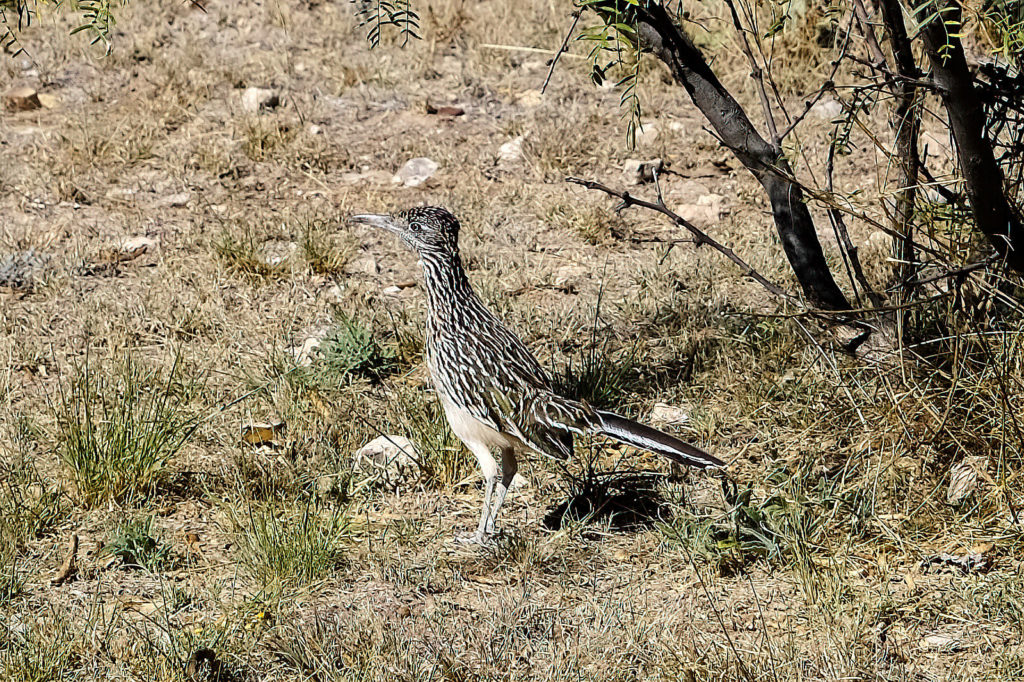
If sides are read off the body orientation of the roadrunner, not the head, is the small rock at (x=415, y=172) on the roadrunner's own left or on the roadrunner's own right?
on the roadrunner's own right

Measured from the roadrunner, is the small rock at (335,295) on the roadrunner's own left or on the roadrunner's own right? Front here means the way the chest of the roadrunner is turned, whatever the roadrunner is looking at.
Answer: on the roadrunner's own right

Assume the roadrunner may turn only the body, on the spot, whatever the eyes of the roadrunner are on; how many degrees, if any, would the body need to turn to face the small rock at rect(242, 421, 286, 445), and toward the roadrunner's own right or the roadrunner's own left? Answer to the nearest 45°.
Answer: approximately 45° to the roadrunner's own right

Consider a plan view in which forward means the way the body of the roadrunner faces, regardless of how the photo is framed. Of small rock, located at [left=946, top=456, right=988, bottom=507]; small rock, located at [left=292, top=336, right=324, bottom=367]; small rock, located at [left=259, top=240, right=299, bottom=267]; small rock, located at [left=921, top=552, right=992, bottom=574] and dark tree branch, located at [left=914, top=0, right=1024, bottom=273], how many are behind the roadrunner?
3

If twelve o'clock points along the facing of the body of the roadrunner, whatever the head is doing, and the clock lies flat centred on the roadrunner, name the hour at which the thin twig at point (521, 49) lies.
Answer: The thin twig is roughly at 3 o'clock from the roadrunner.

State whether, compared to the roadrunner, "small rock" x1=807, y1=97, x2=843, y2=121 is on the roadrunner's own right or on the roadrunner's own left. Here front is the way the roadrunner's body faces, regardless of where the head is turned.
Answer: on the roadrunner's own right

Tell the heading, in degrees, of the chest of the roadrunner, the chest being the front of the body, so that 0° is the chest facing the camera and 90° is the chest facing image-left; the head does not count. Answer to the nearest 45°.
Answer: approximately 90°

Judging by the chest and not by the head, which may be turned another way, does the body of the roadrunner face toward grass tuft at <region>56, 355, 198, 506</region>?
yes

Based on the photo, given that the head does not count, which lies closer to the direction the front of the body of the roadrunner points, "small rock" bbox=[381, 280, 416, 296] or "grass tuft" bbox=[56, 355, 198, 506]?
the grass tuft

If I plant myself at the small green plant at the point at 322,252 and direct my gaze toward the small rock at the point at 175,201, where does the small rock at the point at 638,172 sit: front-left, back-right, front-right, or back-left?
back-right

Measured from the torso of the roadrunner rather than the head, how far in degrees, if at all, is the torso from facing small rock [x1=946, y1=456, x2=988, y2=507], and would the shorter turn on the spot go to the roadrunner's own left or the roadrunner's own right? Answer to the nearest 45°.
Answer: approximately 180°

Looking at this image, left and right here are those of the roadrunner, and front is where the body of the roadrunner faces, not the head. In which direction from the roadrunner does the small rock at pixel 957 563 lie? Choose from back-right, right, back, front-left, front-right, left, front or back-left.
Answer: back

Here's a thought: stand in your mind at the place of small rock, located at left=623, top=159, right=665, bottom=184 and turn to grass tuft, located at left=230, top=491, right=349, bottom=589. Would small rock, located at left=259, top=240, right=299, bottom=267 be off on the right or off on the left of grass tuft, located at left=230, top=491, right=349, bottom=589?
right

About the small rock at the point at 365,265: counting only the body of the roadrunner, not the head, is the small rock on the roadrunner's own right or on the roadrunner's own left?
on the roadrunner's own right
